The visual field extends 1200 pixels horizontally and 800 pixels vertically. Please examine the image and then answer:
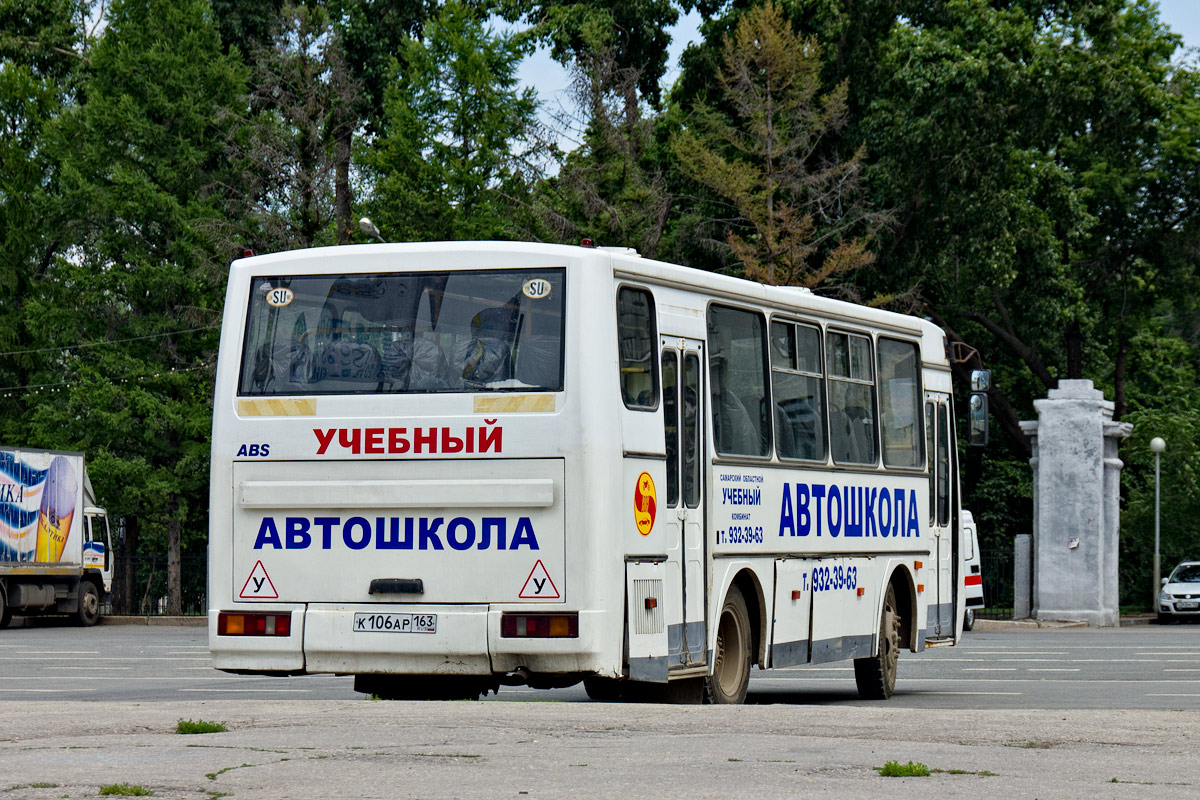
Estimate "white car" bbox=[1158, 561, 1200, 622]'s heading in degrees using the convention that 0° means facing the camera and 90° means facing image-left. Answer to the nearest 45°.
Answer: approximately 45°

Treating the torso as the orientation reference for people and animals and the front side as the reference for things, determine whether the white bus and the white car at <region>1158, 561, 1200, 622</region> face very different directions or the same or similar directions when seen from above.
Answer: very different directions

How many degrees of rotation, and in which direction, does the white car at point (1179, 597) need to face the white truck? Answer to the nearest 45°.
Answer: approximately 90° to its right

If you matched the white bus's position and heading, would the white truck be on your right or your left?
on your left

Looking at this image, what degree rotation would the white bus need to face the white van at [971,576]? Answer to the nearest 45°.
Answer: approximately 45° to its left

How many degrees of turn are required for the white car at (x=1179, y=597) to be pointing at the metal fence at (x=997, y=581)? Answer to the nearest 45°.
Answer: approximately 45° to its right

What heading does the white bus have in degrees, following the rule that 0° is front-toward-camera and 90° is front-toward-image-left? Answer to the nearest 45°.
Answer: approximately 225°
